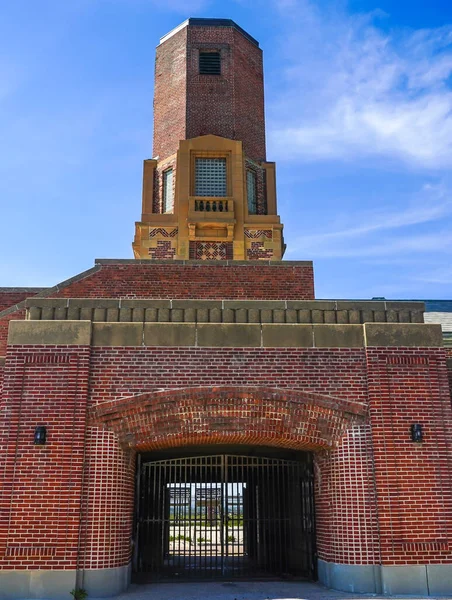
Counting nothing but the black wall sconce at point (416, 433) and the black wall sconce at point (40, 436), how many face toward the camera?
2

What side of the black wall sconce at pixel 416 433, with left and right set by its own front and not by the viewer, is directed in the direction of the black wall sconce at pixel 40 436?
right

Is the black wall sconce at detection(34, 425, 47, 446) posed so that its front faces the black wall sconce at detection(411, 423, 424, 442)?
no

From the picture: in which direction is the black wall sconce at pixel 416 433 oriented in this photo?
toward the camera
